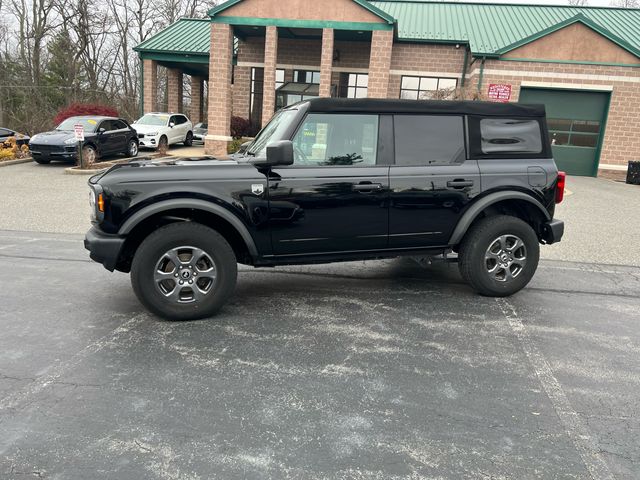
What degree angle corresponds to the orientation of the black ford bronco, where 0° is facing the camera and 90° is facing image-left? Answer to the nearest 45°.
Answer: approximately 90°

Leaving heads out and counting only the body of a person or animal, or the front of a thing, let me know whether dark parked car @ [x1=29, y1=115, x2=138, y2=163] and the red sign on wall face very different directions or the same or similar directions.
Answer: same or similar directions

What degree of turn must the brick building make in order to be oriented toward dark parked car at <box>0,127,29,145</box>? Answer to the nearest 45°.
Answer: approximately 90° to its right

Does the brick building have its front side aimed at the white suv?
no

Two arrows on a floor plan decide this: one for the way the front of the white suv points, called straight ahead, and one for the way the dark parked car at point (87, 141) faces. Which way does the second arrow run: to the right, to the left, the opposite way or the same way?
the same way

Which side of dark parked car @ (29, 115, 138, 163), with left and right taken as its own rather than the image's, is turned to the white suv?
back

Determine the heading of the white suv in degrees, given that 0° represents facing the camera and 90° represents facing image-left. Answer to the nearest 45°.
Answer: approximately 45°

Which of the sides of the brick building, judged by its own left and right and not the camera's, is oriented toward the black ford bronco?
front

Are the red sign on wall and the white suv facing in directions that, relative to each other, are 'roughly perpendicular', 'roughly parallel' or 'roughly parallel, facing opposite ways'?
roughly parallel

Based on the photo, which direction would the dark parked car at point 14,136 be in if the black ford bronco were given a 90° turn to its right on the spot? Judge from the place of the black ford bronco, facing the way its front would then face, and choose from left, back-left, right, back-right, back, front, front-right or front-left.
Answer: front-left

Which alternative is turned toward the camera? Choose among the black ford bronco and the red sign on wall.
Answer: the red sign on wall

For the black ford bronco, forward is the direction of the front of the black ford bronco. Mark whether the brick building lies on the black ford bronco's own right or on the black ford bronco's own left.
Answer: on the black ford bronco's own right

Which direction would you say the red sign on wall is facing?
toward the camera

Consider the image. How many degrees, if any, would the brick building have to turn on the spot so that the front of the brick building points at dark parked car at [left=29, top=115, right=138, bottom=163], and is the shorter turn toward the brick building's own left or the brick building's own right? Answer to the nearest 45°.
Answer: approximately 90° to the brick building's own right

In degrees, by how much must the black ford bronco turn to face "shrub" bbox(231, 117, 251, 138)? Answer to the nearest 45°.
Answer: approximately 90° to its right

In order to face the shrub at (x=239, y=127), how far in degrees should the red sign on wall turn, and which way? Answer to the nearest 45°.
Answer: approximately 90° to its right

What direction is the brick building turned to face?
toward the camera

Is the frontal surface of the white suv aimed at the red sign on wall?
no

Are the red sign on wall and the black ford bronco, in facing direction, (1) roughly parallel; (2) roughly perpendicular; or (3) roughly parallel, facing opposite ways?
roughly perpendicular

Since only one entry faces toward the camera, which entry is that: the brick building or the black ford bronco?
the brick building
